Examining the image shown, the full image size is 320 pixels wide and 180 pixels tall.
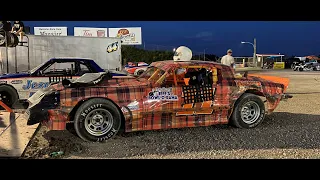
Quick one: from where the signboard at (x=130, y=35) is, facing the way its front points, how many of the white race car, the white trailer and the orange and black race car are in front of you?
3

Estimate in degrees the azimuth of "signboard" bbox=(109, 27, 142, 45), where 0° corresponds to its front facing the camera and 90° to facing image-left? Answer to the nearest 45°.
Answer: approximately 0°

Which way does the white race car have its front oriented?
to the viewer's left

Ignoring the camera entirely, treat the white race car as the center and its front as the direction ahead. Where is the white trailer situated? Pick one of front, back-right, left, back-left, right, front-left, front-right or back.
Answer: right

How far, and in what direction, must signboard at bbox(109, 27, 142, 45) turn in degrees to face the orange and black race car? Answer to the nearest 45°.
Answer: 0° — it already faces it

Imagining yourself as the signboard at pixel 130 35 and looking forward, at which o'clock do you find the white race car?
The white race car is roughly at 12 o'clock from the signboard.

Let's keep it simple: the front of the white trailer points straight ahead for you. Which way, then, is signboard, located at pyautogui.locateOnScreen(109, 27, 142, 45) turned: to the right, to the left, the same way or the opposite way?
to the left

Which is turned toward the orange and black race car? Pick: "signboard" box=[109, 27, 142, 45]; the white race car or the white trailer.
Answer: the signboard

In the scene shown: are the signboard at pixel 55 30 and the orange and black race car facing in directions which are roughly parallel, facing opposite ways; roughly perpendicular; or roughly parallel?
roughly perpendicular

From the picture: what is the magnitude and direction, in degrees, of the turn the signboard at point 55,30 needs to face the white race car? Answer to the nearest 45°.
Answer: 0° — it already faces it

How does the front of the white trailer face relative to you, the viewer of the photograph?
facing to the left of the viewer
